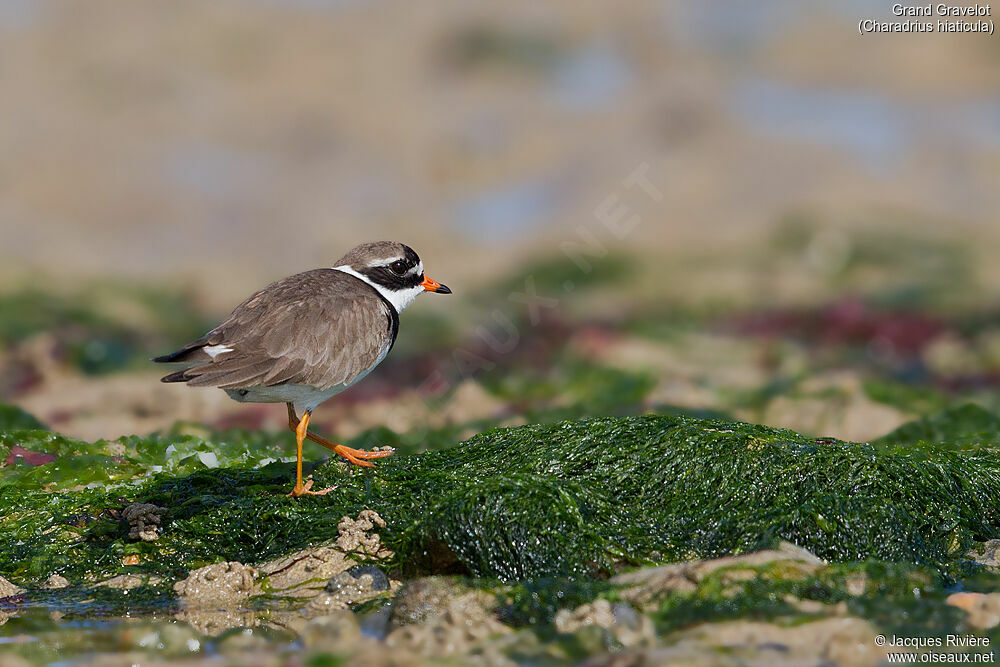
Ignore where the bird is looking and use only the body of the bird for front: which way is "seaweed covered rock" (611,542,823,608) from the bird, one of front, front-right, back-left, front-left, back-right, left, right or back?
front-right

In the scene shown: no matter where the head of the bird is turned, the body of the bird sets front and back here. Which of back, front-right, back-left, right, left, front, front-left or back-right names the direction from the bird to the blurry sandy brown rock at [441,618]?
right

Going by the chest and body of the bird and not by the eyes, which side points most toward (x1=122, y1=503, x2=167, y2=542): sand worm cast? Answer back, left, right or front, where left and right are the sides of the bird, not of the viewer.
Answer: back

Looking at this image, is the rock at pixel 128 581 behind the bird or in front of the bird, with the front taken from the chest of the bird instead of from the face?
behind

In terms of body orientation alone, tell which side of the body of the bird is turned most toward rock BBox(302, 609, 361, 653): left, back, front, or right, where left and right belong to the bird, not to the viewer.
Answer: right

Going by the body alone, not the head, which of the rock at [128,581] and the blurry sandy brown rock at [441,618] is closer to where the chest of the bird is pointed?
the blurry sandy brown rock

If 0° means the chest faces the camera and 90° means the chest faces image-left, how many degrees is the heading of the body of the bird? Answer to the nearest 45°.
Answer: approximately 270°

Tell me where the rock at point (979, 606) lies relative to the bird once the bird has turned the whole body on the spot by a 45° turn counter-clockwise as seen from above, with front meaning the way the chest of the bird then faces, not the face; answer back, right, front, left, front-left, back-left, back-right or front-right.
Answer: right

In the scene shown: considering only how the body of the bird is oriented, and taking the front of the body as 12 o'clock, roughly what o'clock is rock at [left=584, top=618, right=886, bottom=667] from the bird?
The rock is roughly at 2 o'clock from the bird.

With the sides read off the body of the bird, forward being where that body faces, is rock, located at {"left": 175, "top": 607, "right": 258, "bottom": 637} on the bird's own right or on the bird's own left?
on the bird's own right

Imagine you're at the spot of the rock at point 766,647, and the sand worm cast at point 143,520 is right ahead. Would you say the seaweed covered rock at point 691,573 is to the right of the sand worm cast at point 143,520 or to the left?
right

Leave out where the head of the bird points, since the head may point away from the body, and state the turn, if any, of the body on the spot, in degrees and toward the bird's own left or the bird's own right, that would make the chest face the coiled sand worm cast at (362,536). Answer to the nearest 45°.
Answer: approximately 90° to the bird's own right

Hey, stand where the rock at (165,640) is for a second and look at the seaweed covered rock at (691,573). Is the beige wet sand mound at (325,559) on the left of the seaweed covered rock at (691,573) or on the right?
left
